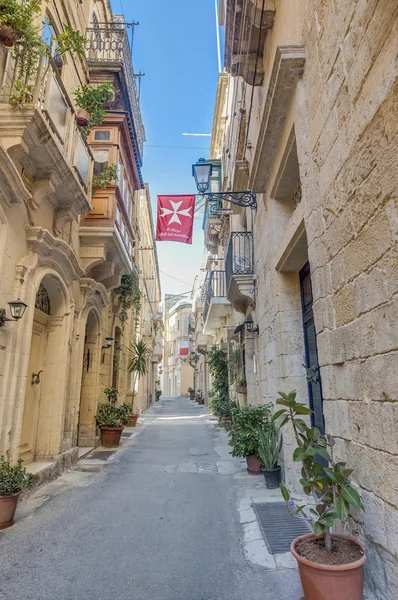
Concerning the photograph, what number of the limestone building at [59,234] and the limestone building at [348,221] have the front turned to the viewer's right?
1

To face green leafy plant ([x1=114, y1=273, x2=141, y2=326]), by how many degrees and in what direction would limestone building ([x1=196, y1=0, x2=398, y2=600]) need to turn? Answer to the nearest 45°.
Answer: approximately 45° to its right

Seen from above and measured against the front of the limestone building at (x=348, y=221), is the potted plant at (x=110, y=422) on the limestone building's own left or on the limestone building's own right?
on the limestone building's own right

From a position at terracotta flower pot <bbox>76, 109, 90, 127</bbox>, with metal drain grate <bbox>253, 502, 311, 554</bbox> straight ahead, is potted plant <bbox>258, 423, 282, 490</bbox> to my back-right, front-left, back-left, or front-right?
front-left

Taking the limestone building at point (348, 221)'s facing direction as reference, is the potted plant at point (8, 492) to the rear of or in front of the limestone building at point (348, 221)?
in front

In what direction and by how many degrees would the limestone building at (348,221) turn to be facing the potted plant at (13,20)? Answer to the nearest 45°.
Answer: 0° — it already faces it

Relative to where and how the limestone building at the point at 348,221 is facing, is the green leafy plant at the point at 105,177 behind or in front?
in front

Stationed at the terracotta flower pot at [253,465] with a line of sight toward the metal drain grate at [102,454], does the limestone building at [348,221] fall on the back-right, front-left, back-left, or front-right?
back-left

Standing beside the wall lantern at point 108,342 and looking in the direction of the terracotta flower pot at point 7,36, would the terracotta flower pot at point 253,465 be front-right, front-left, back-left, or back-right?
front-left

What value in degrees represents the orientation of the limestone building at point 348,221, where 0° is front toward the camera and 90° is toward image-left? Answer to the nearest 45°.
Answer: approximately 90°

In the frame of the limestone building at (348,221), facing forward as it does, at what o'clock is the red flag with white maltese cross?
The red flag with white maltese cross is roughly at 2 o'clock from the limestone building.

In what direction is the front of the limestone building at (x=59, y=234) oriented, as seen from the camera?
facing to the right of the viewer

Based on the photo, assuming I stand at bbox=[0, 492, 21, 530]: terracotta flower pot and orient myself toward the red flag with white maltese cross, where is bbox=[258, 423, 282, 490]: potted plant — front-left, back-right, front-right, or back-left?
front-right

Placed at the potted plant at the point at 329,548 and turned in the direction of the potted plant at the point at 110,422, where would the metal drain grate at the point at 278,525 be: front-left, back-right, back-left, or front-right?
front-right

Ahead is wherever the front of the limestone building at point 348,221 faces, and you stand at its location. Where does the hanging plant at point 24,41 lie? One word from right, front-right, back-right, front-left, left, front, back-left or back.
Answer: front
